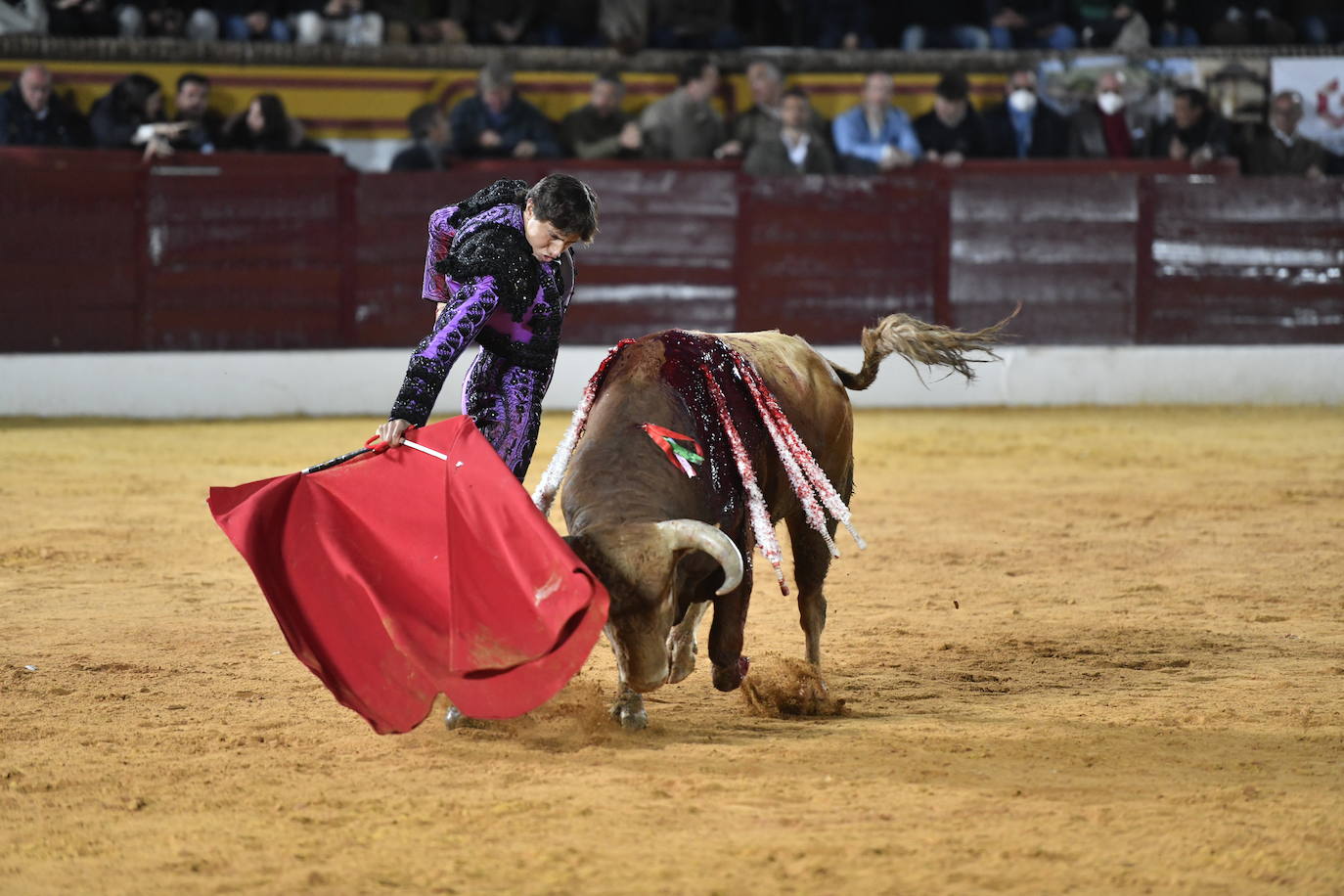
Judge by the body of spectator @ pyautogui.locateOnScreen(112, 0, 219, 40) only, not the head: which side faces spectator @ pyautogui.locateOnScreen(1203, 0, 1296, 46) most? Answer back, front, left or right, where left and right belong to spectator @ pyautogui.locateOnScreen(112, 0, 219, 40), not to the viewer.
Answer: left

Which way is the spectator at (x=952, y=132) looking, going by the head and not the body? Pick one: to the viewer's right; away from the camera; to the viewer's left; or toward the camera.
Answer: toward the camera

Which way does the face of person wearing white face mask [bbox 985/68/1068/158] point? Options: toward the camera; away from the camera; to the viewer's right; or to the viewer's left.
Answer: toward the camera

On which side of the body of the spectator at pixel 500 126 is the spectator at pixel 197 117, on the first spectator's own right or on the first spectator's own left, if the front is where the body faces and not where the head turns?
on the first spectator's own right

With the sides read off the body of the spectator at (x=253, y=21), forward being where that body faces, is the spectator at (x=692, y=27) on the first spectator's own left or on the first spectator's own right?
on the first spectator's own left

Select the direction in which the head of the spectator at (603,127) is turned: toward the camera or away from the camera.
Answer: toward the camera

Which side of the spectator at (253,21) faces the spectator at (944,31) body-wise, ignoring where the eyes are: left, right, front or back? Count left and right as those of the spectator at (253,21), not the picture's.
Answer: left

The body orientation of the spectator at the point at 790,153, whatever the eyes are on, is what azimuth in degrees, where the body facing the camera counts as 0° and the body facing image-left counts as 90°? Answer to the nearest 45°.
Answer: approximately 0°

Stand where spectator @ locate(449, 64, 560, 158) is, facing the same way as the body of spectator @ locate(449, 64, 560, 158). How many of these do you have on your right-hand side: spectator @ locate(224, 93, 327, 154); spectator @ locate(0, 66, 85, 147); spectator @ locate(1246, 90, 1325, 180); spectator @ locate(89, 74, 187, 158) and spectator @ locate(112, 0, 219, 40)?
4

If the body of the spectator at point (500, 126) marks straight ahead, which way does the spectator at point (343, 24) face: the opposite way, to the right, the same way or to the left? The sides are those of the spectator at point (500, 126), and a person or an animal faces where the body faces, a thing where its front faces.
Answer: the same way

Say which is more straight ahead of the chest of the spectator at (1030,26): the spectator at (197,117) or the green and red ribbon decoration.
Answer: the green and red ribbon decoration

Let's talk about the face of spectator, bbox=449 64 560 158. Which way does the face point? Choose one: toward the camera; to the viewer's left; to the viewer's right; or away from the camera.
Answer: toward the camera

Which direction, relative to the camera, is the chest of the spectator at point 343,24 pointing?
toward the camera
